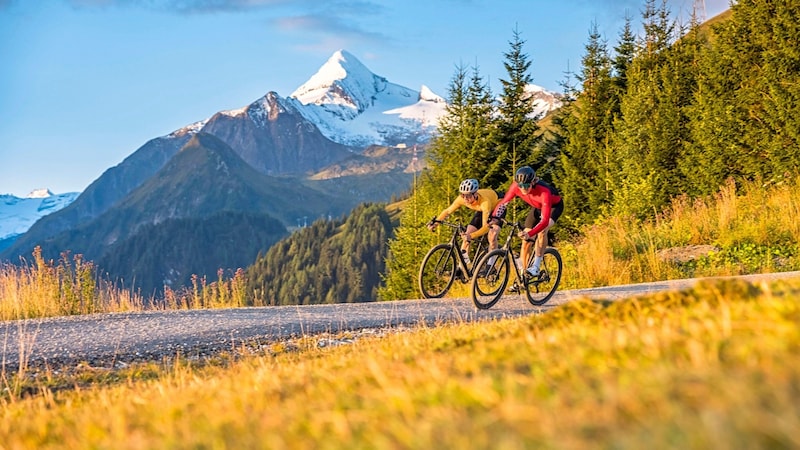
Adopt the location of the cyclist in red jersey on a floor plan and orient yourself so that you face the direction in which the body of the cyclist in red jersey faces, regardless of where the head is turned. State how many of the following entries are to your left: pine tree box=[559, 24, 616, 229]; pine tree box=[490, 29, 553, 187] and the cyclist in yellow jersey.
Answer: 0

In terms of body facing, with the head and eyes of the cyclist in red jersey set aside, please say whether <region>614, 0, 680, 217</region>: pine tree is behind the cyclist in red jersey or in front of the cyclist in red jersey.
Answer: behind

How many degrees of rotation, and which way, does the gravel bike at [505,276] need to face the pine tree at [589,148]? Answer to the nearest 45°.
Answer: approximately 135° to its right

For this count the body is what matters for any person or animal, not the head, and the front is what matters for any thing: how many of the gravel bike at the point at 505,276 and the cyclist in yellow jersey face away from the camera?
0

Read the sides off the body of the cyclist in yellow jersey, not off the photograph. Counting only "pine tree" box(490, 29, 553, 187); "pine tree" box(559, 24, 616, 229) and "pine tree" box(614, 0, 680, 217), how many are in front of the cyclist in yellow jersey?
0

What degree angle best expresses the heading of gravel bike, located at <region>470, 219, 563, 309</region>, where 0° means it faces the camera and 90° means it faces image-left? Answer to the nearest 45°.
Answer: approximately 45°

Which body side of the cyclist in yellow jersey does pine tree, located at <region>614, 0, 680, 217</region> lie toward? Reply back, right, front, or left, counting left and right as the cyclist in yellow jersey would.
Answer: back

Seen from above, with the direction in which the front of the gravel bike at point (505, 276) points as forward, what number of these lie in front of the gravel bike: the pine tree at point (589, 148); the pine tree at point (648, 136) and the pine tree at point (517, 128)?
0

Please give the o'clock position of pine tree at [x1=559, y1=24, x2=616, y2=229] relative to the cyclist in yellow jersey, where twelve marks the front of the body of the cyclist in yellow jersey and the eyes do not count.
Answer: The pine tree is roughly at 5 o'clock from the cyclist in yellow jersey.

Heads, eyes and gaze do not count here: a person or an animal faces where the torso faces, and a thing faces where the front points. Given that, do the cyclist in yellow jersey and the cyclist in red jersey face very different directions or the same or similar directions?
same or similar directions

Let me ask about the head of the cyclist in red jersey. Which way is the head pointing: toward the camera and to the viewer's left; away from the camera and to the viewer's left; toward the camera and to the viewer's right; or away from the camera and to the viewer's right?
toward the camera and to the viewer's left

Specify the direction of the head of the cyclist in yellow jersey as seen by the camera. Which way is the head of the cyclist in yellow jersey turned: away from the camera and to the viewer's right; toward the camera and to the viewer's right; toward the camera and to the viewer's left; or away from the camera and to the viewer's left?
toward the camera and to the viewer's left

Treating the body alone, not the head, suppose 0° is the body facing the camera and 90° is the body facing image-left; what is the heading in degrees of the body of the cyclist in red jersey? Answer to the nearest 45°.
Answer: approximately 45°

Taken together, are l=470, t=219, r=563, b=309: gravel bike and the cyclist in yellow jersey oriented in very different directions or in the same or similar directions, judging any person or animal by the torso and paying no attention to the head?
same or similar directions

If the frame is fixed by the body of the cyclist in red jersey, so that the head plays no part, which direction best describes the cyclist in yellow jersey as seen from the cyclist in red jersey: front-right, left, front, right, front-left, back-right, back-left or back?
right

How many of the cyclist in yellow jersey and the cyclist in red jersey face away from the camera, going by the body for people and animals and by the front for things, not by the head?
0
